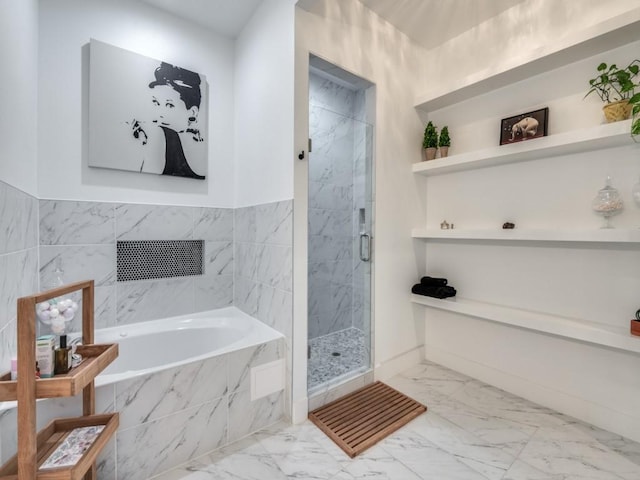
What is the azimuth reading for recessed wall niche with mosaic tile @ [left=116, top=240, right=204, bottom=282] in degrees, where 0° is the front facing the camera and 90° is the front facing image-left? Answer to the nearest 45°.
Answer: approximately 315°

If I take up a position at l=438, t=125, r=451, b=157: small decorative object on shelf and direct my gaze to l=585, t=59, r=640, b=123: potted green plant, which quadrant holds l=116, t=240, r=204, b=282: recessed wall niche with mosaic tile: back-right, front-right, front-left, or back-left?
back-right

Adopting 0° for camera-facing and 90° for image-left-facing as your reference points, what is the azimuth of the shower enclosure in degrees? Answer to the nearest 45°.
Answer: approximately 315°
